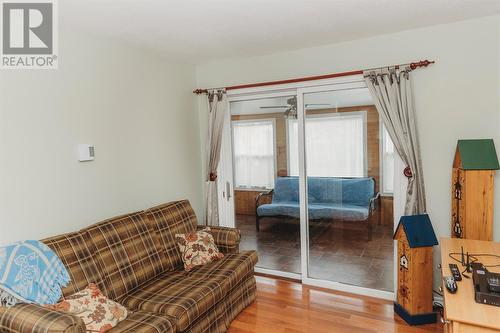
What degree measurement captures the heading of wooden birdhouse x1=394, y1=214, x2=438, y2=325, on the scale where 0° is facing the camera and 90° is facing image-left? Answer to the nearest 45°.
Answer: approximately 45°

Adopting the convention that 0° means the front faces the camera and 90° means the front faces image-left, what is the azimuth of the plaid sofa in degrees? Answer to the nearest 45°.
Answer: approximately 315°

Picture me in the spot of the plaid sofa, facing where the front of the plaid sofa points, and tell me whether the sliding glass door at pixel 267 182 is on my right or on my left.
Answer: on my left

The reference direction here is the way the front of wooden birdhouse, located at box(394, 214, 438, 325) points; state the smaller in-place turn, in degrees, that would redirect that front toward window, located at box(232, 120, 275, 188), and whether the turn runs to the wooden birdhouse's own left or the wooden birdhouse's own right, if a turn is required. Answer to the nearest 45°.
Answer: approximately 45° to the wooden birdhouse's own right

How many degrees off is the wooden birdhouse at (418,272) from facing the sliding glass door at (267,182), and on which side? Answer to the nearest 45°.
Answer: approximately 45° to its right

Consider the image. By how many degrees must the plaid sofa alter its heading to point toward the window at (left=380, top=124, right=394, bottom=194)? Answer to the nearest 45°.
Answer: approximately 45° to its left

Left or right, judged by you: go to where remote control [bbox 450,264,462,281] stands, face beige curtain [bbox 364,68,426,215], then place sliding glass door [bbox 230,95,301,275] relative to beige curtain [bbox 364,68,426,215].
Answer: left
